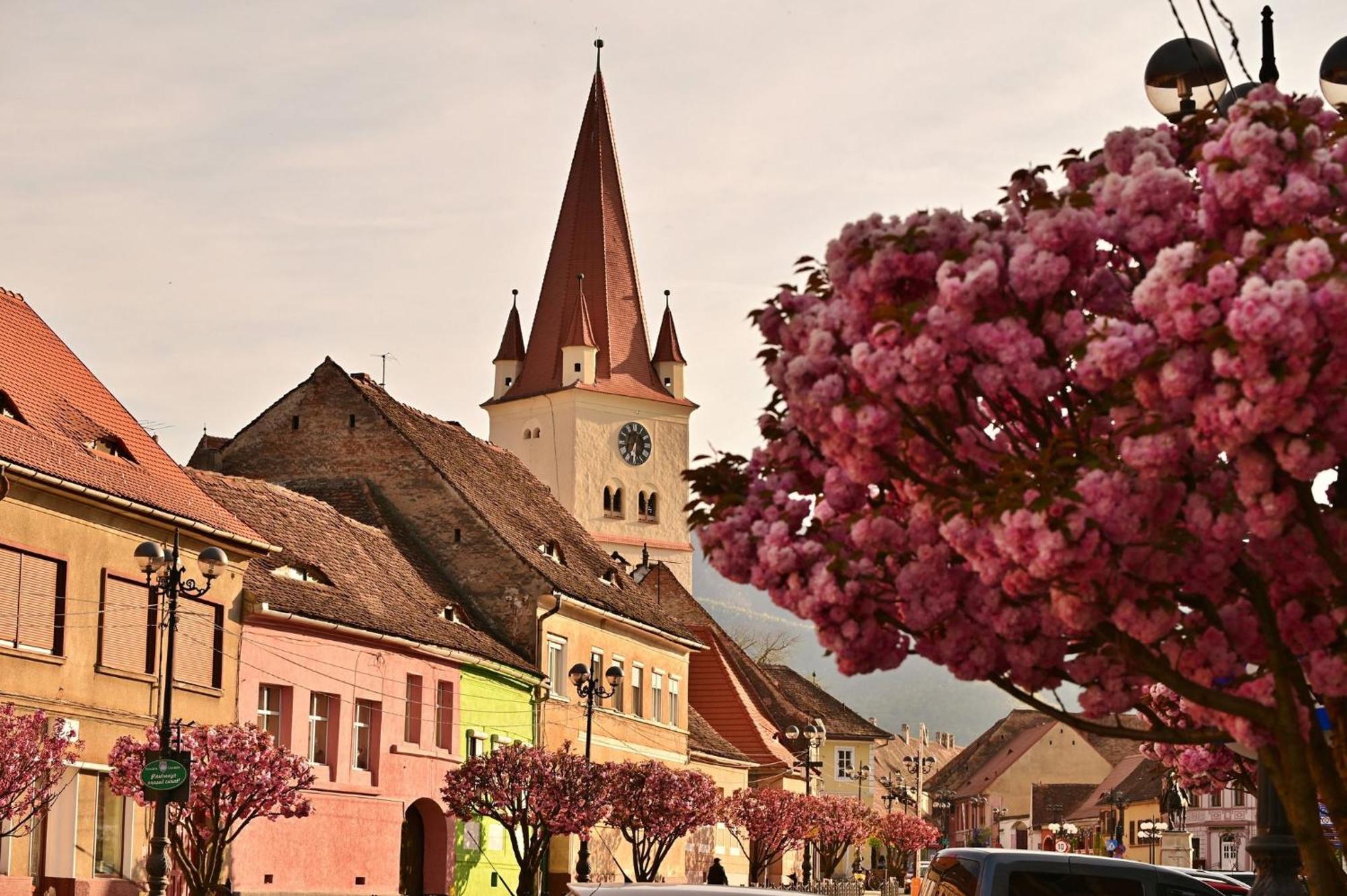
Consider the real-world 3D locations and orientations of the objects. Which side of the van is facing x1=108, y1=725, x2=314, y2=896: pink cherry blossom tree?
left

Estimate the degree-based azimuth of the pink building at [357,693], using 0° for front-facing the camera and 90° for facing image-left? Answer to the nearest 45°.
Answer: approximately 315°

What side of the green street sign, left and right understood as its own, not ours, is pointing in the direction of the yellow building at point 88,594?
back

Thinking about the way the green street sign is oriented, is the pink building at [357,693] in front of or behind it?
behind

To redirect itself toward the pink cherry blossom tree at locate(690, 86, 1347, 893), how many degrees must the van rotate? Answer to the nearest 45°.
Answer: approximately 135° to its right

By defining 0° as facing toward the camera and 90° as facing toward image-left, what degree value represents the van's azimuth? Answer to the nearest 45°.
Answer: approximately 225°

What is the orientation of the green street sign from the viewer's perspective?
toward the camera

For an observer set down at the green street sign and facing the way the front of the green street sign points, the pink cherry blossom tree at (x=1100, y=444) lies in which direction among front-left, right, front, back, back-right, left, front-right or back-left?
front

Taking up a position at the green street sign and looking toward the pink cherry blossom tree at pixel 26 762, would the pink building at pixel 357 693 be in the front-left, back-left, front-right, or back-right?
back-right

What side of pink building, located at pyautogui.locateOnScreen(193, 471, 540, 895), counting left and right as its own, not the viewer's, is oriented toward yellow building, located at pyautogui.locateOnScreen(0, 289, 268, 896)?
right

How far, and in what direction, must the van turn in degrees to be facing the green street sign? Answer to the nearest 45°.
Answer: approximately 90° to its left

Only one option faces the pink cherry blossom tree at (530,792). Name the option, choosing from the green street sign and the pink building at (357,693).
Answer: the pink building

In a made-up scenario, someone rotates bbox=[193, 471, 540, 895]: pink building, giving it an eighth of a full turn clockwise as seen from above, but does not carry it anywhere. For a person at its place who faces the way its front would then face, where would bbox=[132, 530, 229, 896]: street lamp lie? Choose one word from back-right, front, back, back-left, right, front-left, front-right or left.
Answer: front

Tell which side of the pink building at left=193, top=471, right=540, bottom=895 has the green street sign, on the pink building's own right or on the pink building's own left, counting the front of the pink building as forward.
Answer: on the pink building's own right
